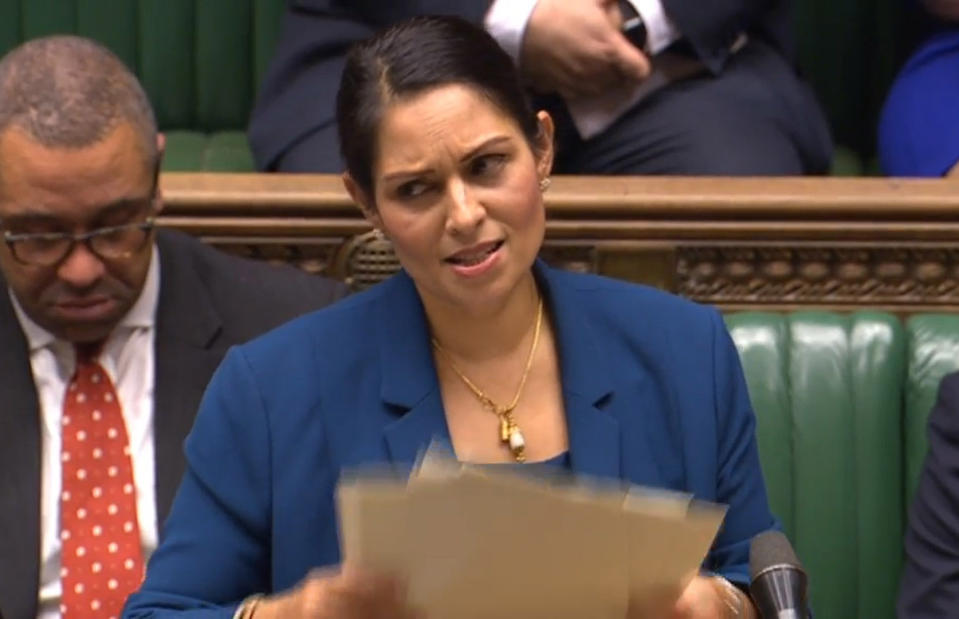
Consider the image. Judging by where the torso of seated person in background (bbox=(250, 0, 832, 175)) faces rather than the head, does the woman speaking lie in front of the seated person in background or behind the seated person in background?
in front

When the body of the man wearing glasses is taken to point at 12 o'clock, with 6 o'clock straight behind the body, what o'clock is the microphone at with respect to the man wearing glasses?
The microphone is roughly at 11 o'clock from the man wearing glasses.

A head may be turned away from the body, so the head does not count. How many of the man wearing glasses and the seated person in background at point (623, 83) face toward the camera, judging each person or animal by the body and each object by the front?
2

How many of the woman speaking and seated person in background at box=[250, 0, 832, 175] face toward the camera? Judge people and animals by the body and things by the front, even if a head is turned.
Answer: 2

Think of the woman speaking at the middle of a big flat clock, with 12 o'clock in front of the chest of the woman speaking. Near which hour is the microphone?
The microphone is roughly at 11 o'clock from the woman speaking.

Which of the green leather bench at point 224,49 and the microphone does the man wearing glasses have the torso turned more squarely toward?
the microphone

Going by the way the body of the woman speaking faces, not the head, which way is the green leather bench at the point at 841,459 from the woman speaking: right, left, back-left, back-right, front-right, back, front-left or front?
back-left
